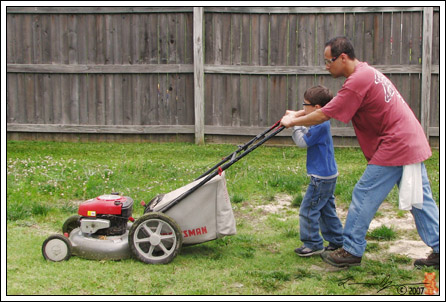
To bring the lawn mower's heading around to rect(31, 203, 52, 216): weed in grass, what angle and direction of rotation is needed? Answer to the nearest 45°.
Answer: approximately 45° to its right

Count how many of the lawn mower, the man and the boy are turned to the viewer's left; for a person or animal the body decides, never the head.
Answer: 3

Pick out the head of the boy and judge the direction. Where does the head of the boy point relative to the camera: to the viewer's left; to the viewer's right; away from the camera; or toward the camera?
to the viewer's left

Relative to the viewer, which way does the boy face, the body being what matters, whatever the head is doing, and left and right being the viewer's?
facing to the left of the viewer

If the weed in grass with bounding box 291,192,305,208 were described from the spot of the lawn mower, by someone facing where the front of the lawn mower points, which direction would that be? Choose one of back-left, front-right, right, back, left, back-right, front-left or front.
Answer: back-right

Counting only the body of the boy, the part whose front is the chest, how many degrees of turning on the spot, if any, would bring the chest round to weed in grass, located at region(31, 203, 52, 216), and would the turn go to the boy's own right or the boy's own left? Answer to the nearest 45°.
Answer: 0° — they already face it

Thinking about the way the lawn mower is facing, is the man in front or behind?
behind

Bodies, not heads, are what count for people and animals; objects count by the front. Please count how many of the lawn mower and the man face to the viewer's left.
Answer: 2

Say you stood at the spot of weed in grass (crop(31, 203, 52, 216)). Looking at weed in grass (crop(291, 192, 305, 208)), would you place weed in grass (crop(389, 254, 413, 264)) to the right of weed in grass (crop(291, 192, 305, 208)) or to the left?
right

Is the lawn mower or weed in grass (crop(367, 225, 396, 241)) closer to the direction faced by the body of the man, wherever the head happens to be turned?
the lawn mower

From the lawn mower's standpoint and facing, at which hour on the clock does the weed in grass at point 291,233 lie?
The weed in grass is roughly at 5 o'clock from the lawn mower.

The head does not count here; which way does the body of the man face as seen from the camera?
to the viewer's left

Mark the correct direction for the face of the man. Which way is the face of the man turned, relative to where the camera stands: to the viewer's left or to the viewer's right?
to the viewer's left

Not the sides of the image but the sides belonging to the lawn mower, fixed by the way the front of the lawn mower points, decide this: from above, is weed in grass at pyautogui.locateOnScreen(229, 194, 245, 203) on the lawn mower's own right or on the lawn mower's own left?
on the lawn mower's own right

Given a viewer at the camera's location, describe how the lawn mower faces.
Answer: facing to the left of the viewer
